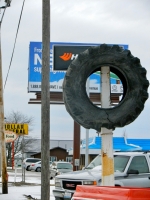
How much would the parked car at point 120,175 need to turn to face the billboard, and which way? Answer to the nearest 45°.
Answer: approximately 135° to its right

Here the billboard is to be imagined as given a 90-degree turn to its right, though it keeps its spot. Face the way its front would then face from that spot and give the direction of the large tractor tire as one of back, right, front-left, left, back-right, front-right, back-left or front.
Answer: left

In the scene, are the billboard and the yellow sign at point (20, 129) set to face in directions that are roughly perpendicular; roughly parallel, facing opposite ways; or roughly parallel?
roughly parallel

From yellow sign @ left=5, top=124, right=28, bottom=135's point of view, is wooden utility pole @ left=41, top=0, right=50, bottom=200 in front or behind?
in front

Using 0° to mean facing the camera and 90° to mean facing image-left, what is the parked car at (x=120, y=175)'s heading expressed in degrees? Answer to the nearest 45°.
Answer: approximately 45°

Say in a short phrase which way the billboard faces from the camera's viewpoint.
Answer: facing the viewer

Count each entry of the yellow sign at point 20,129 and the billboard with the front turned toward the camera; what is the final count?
2

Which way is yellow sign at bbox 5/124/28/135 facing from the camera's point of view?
toward the camera

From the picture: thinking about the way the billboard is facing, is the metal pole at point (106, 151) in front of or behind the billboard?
in front
